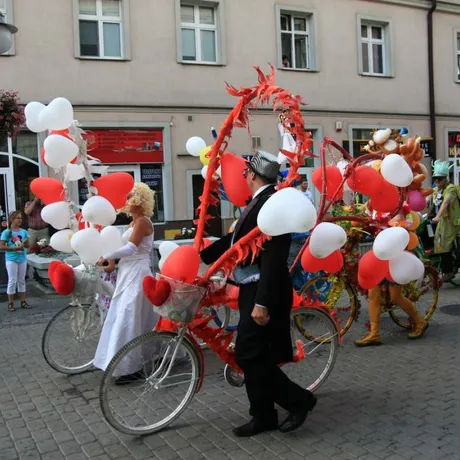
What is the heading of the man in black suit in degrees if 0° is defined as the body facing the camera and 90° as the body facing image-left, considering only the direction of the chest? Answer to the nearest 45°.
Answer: approximately 90°

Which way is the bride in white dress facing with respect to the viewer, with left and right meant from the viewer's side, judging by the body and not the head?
facing to the left of the viewer

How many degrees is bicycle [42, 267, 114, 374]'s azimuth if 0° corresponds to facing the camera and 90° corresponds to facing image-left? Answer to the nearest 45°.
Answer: approximately 90°

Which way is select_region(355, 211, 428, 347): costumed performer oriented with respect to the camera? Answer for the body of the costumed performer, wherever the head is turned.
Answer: to the viewer's left

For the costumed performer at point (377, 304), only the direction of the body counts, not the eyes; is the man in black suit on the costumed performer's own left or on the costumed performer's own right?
on the costumed performer's own left

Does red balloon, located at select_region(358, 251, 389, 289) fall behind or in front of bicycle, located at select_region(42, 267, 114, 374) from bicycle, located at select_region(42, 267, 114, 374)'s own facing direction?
behind

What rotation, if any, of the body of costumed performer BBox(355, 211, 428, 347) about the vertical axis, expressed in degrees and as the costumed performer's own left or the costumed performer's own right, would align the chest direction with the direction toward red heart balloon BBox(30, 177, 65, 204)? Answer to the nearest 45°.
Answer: approximately 45° to the costumed performer's own left

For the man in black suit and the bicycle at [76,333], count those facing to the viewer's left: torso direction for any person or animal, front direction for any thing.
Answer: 2

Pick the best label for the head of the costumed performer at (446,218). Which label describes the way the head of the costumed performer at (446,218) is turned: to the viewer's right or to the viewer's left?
to the viewer's left
